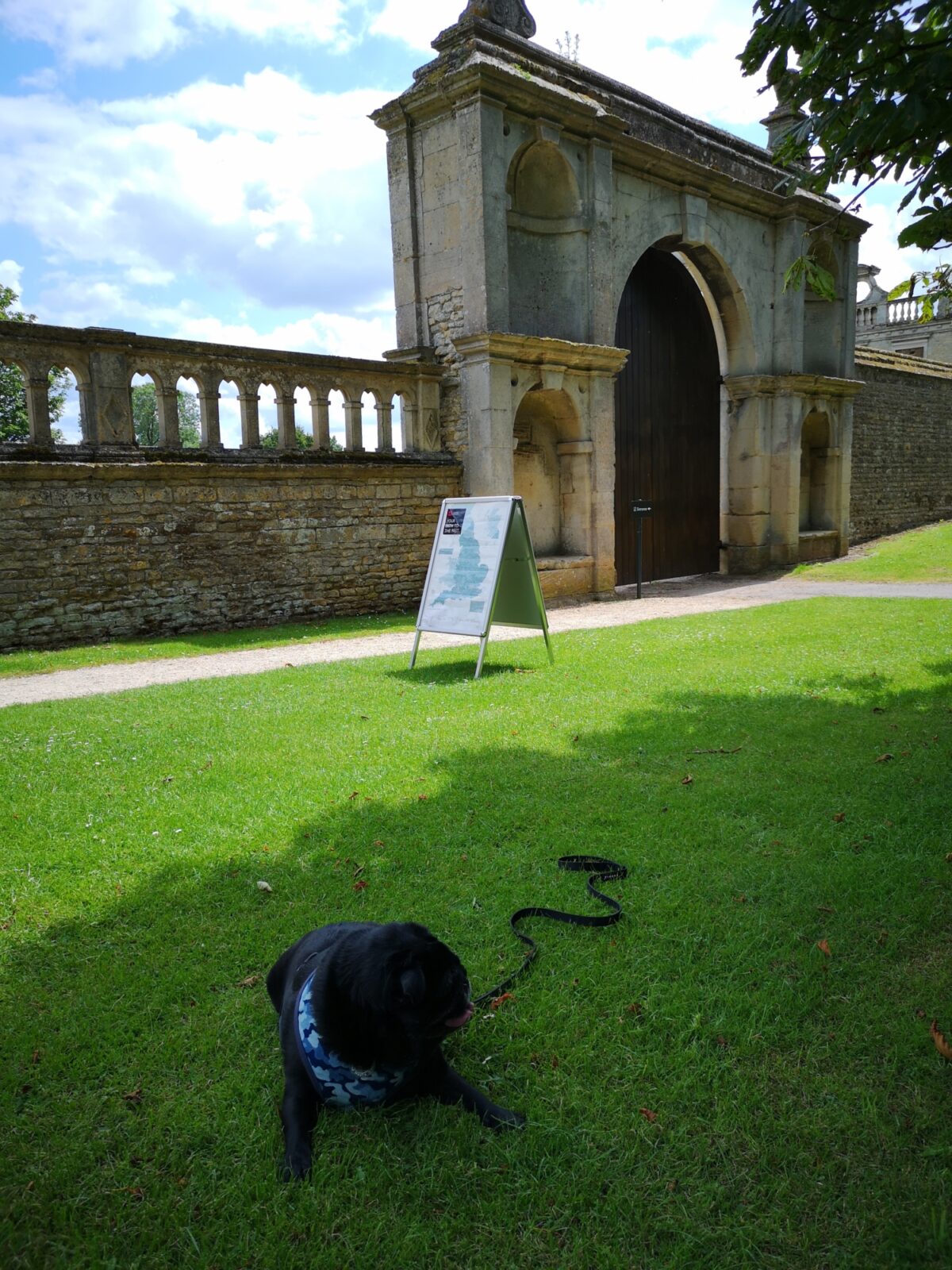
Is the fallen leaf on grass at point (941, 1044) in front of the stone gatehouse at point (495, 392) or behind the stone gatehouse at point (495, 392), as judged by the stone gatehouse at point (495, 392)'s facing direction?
in front
